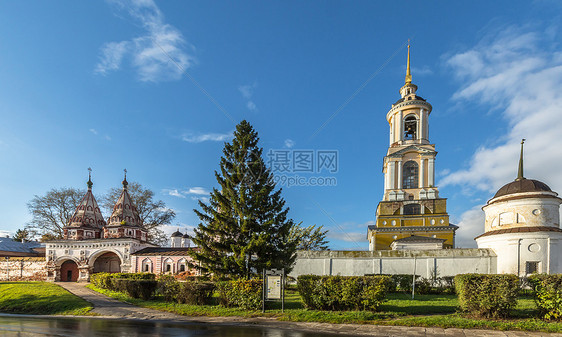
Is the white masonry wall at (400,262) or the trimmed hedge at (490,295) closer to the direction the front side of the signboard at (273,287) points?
the trimmed hedge

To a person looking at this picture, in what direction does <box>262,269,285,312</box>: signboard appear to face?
facing the viewer

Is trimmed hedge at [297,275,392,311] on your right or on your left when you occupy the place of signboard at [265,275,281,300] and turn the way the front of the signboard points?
on your left

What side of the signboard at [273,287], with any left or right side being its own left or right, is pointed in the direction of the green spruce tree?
back

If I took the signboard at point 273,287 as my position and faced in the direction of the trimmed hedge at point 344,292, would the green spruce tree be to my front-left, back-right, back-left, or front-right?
back-left
